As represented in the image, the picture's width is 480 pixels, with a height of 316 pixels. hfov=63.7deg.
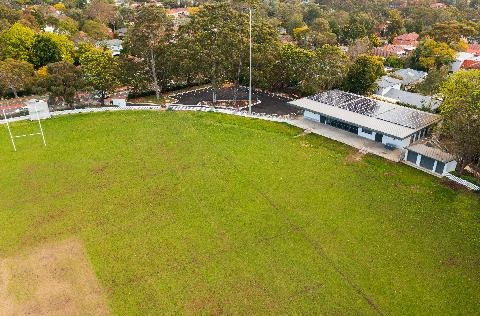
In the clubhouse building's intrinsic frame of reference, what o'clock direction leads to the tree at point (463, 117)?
The tree is roughly at 9 o'clock from the clubhouse building.

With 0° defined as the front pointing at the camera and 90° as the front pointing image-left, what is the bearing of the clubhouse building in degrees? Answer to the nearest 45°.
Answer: approximately 45°
